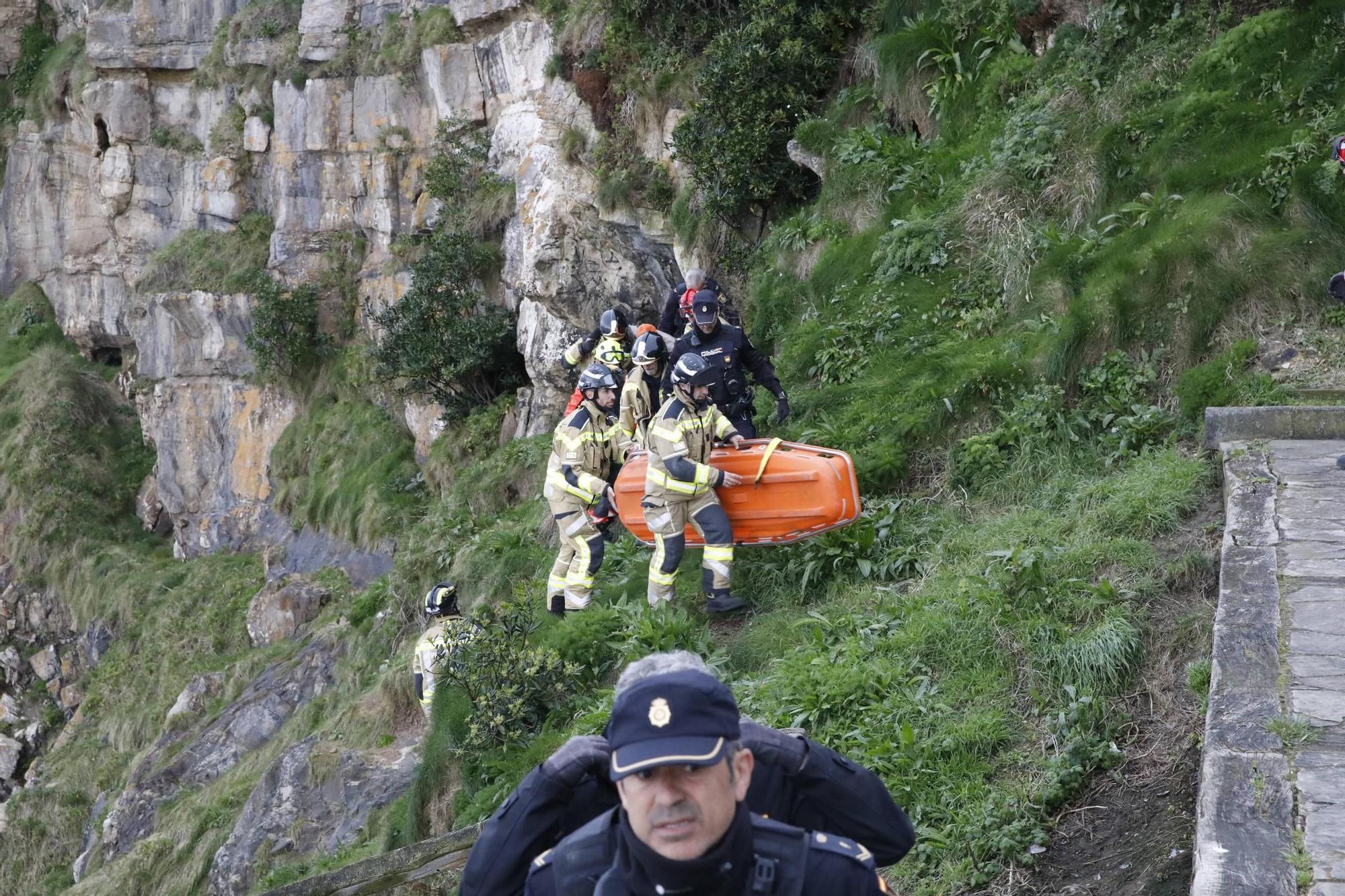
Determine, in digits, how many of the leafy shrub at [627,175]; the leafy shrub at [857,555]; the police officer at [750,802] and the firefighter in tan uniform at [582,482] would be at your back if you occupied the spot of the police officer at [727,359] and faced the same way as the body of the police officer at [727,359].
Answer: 1

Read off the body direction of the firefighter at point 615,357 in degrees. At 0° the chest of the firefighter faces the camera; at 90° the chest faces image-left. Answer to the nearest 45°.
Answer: approximately 315°

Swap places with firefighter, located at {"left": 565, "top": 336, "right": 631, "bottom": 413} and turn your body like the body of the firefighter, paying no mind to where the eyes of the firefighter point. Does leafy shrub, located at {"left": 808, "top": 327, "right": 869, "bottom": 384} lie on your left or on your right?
on your left

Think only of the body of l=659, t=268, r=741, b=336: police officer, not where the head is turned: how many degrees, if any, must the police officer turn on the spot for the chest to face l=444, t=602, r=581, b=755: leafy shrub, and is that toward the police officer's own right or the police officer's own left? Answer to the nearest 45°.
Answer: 0° — they already face it

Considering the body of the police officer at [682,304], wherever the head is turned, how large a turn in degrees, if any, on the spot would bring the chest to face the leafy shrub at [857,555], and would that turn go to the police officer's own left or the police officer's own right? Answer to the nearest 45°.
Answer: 0° — they already face it

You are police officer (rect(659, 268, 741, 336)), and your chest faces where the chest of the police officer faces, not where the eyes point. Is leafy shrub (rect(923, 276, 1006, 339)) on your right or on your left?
on your left

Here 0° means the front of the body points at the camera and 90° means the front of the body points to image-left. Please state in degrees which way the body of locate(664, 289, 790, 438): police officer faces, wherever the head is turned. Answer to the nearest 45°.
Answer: approximately 0°

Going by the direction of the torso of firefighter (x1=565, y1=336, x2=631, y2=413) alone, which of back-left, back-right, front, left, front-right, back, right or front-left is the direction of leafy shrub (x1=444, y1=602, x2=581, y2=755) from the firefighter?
front-right

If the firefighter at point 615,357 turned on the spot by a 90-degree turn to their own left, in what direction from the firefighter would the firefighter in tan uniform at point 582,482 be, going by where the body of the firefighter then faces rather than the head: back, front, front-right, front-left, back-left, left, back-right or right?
back-right
